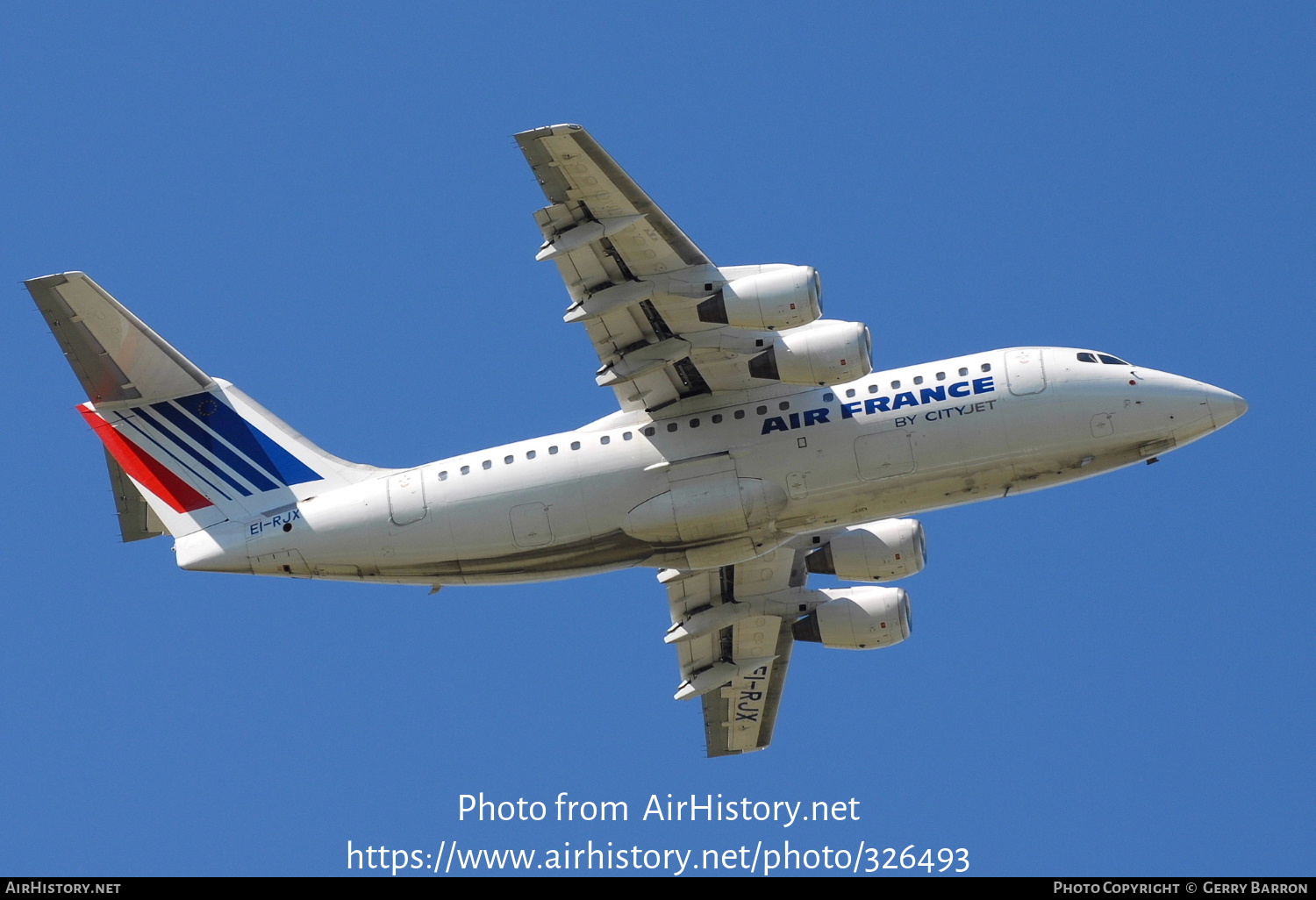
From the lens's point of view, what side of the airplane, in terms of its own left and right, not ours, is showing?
right
